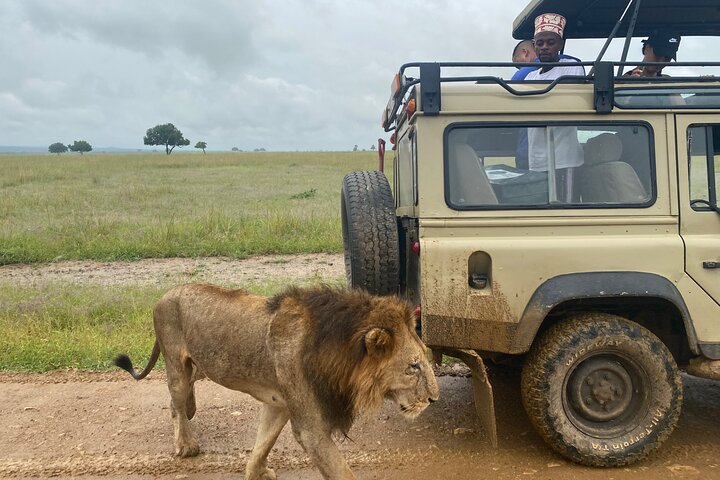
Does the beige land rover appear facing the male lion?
no

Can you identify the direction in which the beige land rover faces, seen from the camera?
facing to the right of the viewer
